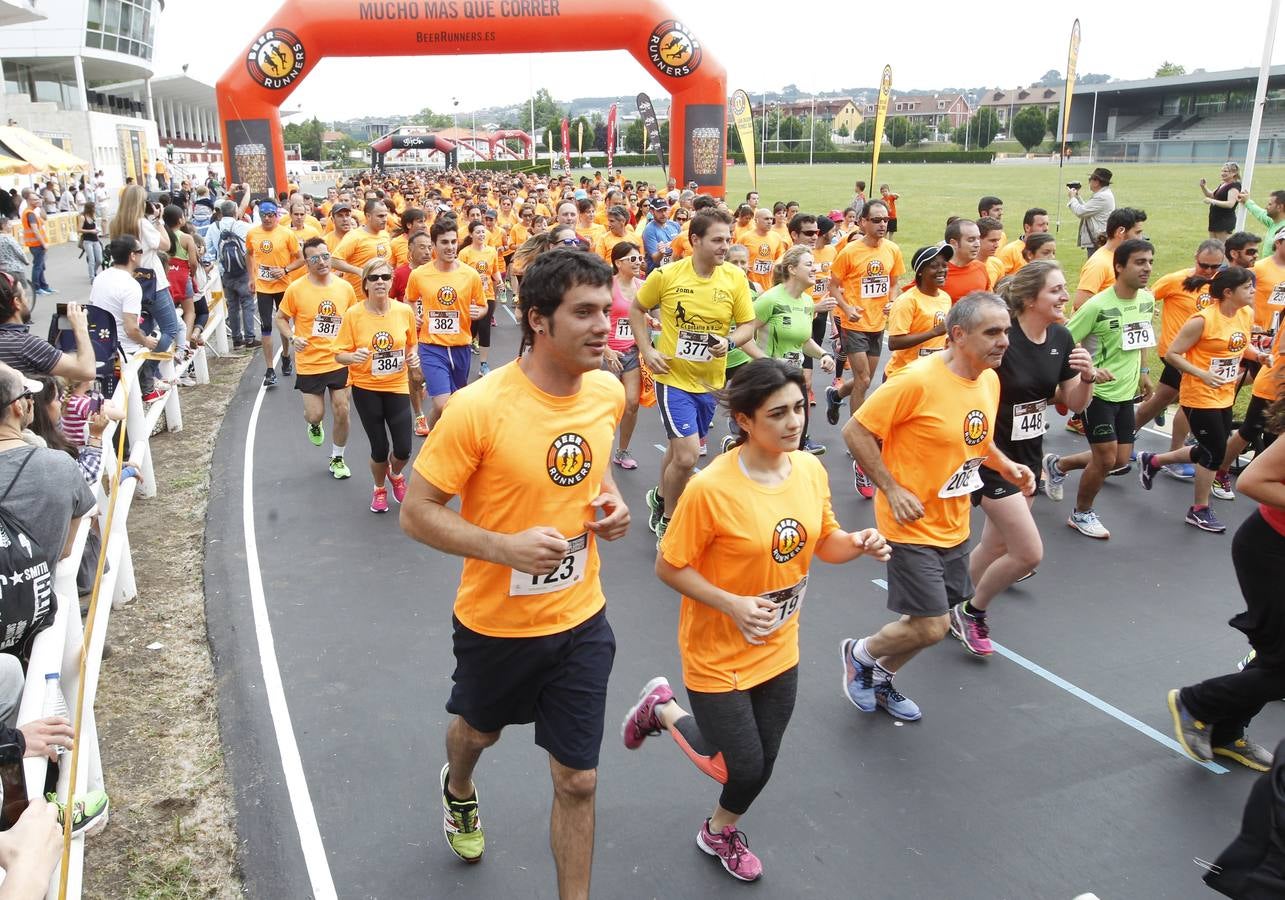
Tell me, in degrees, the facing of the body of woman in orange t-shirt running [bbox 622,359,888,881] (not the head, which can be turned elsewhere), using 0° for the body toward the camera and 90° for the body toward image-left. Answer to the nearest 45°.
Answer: approximately 315°

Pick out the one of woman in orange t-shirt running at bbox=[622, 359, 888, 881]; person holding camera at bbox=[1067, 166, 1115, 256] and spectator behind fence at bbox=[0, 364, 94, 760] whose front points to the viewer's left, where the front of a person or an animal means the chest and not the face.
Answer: the person holding camera

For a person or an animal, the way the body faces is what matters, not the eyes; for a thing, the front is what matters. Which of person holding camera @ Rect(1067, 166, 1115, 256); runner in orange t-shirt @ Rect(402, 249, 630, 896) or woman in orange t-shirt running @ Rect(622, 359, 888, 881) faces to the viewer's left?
the person holding camera

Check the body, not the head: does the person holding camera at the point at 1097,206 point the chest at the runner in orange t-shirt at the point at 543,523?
no

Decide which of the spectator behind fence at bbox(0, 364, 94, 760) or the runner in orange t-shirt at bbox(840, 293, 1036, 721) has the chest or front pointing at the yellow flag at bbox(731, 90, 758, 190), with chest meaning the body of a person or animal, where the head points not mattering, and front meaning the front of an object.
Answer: the spectator behind fence

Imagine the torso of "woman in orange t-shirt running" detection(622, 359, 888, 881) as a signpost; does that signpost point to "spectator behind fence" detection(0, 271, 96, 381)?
no

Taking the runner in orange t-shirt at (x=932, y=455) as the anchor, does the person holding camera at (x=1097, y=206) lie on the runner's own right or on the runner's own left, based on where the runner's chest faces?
on the runner's own left

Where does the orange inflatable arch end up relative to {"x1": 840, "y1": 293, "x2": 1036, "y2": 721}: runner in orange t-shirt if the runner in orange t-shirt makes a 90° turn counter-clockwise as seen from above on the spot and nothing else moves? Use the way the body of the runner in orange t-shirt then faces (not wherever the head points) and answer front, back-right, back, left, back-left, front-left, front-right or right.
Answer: left

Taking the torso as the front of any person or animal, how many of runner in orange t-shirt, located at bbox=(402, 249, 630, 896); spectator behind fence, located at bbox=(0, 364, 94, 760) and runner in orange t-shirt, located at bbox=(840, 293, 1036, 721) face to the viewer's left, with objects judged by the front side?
0

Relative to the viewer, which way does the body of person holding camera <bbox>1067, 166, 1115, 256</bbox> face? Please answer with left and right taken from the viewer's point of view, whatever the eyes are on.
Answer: facing to the left of the viewer

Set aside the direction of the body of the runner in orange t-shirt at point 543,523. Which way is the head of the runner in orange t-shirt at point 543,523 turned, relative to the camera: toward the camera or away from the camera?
toward the camera

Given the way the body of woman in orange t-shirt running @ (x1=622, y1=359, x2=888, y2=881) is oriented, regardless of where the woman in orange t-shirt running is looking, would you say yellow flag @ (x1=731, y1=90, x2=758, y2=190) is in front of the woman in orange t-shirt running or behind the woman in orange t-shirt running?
behind

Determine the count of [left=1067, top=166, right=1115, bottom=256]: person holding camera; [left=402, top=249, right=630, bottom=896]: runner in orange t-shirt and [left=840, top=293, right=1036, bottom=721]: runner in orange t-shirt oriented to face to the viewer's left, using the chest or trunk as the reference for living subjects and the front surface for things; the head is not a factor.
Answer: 1

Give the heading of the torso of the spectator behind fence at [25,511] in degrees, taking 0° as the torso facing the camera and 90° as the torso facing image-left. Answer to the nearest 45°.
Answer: approximately 225°

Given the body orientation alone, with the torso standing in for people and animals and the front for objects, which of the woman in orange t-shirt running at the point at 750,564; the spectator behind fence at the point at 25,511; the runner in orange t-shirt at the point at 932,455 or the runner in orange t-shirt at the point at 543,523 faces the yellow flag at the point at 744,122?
the spectator behind fence

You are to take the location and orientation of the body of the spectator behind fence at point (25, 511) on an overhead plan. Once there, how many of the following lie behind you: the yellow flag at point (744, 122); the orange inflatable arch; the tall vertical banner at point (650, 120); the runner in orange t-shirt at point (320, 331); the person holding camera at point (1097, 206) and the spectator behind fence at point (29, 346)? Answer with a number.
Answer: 0

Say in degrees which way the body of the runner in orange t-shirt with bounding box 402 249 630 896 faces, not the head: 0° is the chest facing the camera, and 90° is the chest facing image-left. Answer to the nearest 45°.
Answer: approximately 315°

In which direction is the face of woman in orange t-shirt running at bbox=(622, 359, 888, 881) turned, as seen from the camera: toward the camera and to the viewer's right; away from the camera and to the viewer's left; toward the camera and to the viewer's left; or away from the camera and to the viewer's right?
toward the camera and to the viewer's right
